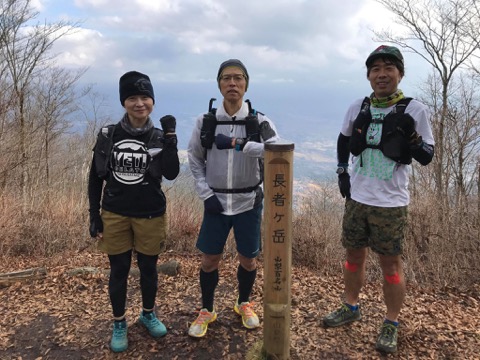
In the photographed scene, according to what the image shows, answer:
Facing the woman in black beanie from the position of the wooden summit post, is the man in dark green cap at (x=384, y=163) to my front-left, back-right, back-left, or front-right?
back-right

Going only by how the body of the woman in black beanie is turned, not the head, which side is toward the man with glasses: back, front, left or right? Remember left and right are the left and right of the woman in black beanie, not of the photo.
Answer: left

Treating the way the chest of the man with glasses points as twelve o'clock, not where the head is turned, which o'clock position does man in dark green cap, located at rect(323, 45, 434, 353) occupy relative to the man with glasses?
The man in dark green cap is roughly at 9 o'clock from the man with glasses.

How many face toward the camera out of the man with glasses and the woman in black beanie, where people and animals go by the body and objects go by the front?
2

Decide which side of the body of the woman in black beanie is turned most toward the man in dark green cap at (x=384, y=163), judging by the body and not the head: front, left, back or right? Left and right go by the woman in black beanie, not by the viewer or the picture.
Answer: left

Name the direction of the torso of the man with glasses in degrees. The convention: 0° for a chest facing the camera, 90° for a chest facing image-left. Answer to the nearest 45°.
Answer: approximately 0°
